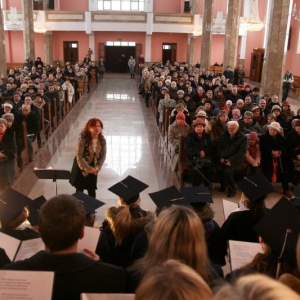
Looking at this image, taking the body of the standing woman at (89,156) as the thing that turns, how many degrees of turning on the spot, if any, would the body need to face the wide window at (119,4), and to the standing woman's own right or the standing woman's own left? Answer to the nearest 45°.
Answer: approximately 135° to the standing woman's own left

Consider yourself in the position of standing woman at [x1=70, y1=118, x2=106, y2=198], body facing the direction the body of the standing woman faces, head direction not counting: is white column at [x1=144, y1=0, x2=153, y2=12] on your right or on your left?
on your left

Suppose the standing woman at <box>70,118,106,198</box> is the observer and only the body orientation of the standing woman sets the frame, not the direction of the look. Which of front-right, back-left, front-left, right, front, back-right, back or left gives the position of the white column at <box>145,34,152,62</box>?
back-left

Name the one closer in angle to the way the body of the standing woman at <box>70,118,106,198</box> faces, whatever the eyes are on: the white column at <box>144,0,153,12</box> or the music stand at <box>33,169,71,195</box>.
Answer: the music stand

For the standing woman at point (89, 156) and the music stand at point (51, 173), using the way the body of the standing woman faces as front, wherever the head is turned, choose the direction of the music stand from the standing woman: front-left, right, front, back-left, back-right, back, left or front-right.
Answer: right

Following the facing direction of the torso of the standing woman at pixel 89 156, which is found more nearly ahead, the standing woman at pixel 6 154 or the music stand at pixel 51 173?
the music stand

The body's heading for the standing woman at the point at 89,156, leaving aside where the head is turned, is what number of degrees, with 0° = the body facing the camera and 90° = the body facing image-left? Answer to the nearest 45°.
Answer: approximately 315°

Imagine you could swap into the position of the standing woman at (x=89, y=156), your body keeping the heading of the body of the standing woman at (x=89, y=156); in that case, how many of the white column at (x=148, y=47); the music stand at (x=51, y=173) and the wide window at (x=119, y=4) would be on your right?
1

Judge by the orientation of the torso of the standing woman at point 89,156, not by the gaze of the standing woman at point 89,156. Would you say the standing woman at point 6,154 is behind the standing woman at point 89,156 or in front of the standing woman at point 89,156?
behind

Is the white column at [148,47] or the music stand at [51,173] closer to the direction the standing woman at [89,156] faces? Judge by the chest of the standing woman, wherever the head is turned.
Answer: the music stand
